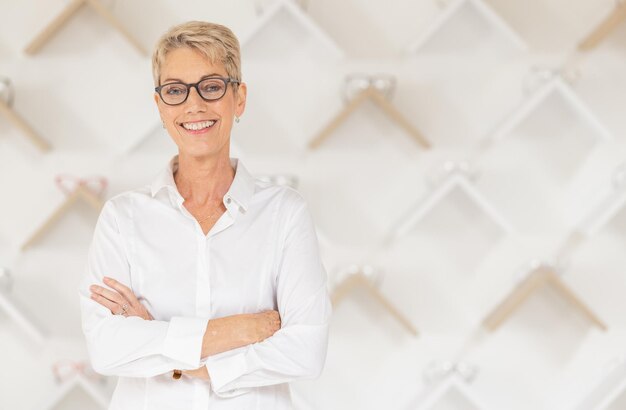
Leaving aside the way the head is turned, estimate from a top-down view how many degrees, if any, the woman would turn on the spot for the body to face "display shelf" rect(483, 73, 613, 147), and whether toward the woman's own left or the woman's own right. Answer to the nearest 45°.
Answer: approximately 135° to the woman's own left

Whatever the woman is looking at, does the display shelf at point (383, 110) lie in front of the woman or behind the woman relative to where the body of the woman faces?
behind

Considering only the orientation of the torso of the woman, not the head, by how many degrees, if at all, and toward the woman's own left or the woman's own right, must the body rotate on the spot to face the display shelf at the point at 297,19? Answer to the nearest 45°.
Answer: approximately 180°

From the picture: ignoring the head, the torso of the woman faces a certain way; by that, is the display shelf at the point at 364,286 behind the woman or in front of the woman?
behind

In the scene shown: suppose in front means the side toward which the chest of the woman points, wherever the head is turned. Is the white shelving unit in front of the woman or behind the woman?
behind

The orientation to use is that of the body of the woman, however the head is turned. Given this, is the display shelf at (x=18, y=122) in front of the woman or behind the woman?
behind

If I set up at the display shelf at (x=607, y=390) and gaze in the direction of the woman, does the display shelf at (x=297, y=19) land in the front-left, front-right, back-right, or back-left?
front-right

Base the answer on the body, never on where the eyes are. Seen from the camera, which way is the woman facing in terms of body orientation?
toward the camera
